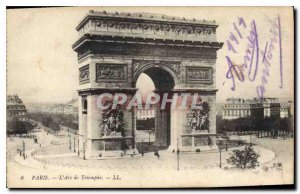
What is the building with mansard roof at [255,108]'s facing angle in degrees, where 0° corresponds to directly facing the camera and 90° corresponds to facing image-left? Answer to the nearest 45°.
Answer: approximately 0°

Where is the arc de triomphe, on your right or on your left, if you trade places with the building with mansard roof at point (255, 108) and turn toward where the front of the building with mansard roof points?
on your right
